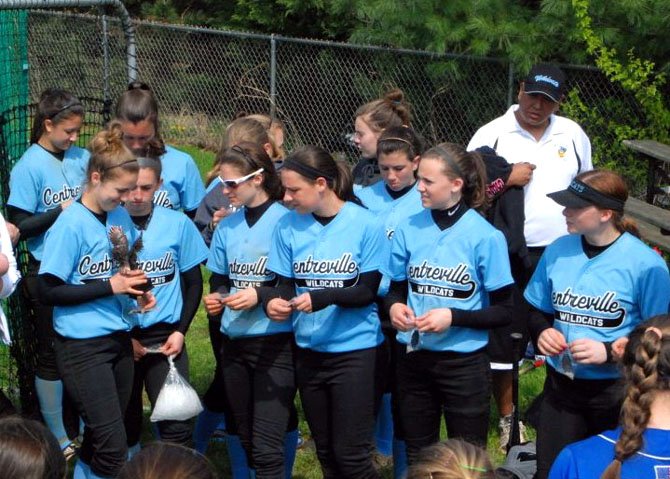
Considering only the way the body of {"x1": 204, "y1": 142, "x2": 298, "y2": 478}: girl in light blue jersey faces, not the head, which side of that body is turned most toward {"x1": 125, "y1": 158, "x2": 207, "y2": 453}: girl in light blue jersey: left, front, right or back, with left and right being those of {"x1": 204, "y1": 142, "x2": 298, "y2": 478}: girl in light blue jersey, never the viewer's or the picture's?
right

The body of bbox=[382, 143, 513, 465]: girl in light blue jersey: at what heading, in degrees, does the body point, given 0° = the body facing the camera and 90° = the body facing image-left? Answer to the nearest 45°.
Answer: approximately 45°

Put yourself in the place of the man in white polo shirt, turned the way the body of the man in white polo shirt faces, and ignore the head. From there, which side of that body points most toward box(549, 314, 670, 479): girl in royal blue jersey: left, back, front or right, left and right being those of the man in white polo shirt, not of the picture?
front

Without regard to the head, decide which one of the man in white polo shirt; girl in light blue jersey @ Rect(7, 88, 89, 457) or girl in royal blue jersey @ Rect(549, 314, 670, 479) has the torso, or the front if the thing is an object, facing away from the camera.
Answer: girl in royal blue jersey @ Rect(549, 314, 670, 479)

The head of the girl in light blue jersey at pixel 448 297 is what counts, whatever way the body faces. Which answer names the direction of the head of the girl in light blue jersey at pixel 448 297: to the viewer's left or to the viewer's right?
to the viewer's left

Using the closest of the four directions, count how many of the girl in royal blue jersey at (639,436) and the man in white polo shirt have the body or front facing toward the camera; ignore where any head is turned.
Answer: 1

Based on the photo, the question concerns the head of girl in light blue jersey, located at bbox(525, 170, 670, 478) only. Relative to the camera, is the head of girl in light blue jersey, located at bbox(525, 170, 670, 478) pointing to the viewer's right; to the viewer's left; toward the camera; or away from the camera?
to the viewer's left

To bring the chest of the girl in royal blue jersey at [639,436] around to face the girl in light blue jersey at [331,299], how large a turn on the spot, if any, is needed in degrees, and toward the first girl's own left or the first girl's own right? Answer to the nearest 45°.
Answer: approximately 45° to the first girl's own left

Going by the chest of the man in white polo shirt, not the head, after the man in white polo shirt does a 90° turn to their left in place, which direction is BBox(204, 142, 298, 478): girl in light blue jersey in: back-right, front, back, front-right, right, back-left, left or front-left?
back-right
